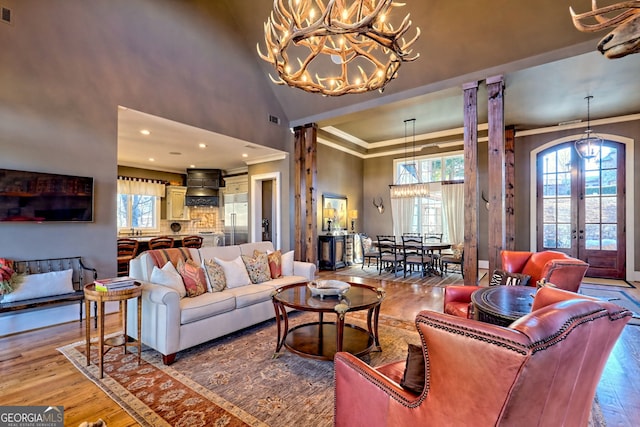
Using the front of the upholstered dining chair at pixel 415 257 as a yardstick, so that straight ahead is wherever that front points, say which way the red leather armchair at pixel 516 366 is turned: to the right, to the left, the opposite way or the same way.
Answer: to the left

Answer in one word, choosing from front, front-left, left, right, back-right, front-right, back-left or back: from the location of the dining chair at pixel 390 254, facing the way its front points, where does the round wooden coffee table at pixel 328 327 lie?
back-right

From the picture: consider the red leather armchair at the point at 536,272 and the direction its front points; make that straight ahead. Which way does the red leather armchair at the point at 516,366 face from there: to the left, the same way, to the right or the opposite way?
to the right

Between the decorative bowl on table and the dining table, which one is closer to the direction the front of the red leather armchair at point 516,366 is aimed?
the decorative bowl on table

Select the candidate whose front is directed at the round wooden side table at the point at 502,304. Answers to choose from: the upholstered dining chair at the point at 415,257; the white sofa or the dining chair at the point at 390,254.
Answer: the white sofa

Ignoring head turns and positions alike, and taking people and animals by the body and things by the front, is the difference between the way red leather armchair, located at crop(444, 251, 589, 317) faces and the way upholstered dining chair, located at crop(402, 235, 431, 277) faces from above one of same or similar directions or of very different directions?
very different directions

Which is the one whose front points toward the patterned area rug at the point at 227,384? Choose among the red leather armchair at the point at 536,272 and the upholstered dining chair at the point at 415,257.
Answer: the red leather armchair

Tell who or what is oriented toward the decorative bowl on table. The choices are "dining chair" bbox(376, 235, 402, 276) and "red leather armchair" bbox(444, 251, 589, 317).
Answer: the red leather armchair

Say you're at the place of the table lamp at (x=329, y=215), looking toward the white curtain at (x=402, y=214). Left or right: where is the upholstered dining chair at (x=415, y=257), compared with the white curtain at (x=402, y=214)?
right

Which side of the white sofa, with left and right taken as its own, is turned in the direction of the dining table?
left

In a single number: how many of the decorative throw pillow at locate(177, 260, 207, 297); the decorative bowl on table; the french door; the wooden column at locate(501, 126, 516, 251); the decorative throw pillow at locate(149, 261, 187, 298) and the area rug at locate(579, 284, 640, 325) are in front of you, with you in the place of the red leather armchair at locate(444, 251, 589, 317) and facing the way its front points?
3

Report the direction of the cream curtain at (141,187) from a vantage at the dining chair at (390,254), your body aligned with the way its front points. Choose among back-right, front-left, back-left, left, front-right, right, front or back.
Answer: back-left

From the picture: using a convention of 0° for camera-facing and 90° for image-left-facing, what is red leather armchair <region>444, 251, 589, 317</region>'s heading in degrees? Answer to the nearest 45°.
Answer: approximately 45°
